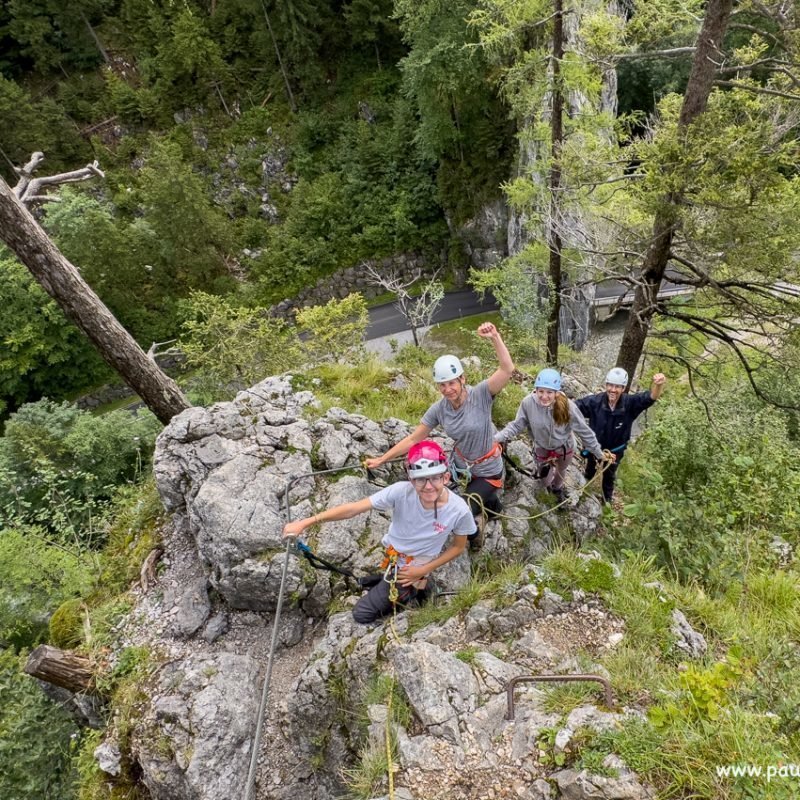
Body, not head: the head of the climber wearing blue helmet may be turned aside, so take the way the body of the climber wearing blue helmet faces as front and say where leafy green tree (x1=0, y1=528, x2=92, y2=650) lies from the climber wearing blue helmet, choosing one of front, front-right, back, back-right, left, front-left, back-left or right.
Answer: right

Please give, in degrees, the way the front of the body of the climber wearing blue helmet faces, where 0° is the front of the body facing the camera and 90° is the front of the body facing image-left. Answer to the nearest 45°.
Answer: approximately 0°

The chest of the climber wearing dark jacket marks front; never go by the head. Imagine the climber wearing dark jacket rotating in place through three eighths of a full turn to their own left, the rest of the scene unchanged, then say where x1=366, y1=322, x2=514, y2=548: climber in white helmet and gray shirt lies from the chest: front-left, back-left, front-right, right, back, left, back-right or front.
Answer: back

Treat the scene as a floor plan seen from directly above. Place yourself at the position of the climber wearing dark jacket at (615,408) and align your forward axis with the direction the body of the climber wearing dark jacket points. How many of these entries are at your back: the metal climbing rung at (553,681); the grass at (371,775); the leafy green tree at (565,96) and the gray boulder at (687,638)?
1

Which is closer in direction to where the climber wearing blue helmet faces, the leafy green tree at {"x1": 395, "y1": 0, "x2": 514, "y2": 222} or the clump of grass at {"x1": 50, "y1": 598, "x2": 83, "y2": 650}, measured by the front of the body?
the clump of grass

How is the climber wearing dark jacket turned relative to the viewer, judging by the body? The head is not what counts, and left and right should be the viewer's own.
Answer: facing the viewer

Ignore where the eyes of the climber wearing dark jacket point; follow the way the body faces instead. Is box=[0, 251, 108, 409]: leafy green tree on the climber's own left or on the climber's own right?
on the climber's own right

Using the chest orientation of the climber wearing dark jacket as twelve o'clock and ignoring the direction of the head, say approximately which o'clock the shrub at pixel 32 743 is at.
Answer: The shrub is roughly at 2 o'clock from the climber wearing dark jacket.

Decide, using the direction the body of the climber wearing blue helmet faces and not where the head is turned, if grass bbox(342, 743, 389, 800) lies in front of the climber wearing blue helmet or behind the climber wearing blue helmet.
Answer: in front

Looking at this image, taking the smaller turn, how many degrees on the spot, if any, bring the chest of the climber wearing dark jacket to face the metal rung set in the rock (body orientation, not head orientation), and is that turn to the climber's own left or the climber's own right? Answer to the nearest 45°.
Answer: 0° — they already face it

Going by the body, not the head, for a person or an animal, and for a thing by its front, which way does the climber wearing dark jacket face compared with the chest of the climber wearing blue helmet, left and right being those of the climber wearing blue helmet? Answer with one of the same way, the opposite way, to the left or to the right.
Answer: the same way

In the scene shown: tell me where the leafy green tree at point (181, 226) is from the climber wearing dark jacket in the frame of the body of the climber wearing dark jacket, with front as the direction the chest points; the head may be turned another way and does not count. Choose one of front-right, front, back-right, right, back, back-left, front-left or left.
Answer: back-right

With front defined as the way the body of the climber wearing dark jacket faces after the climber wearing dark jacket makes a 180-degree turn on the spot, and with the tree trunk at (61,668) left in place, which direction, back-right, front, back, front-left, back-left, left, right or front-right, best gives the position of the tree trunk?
back-left

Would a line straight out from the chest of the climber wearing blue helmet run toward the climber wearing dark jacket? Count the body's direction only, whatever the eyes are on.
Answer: no

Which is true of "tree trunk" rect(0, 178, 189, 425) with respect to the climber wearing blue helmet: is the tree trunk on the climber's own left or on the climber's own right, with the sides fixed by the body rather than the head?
on the climber's own right

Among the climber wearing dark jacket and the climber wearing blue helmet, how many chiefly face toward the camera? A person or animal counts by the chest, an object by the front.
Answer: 2
